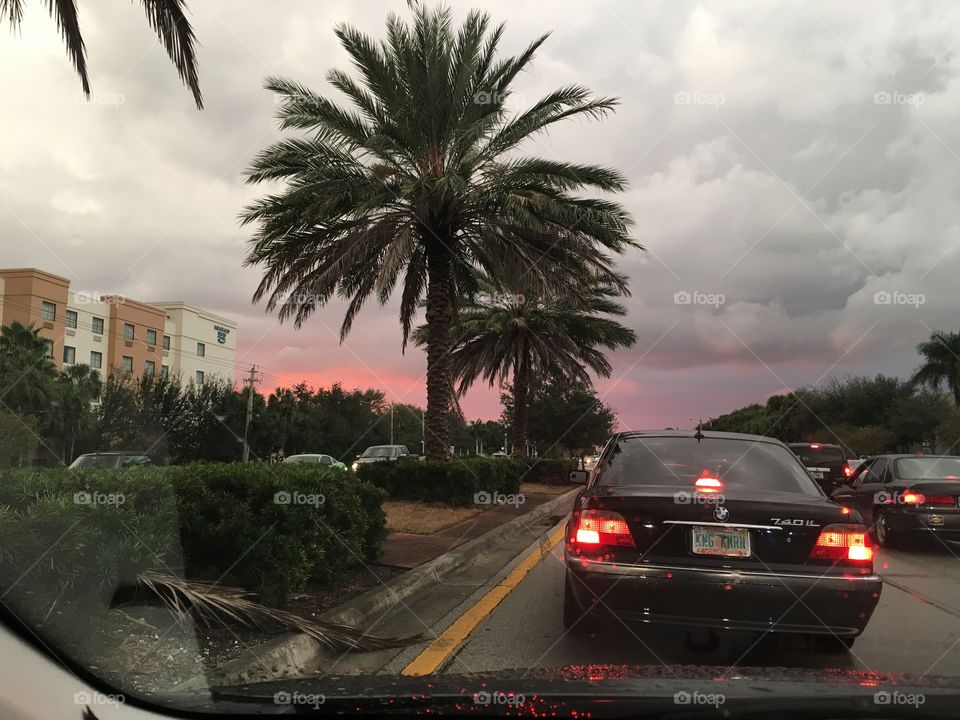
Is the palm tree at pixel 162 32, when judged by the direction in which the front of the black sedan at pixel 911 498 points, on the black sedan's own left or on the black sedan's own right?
on the black sedan's own left

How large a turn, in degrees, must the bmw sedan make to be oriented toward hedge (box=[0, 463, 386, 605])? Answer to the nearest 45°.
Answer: approximately 90° to its left

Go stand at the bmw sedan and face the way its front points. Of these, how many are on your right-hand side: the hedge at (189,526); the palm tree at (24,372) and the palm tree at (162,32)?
0

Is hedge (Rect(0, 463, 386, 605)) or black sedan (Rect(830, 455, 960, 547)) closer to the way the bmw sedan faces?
the black sedan

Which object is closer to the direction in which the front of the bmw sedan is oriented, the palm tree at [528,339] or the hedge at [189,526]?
the palm tree

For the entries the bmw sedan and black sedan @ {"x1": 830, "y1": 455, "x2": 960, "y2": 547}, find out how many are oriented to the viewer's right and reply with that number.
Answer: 0

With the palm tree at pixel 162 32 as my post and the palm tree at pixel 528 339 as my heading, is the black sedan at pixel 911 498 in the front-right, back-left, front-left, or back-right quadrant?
front-right

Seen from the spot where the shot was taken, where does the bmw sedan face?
facing away from the viewer

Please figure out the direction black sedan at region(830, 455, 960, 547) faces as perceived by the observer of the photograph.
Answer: facing away from the viewer and to the left of the viewer

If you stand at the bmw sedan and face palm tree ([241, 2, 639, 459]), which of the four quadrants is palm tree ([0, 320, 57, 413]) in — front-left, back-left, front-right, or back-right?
front-left

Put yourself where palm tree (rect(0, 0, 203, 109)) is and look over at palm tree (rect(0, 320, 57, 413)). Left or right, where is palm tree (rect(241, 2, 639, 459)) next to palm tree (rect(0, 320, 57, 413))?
right
